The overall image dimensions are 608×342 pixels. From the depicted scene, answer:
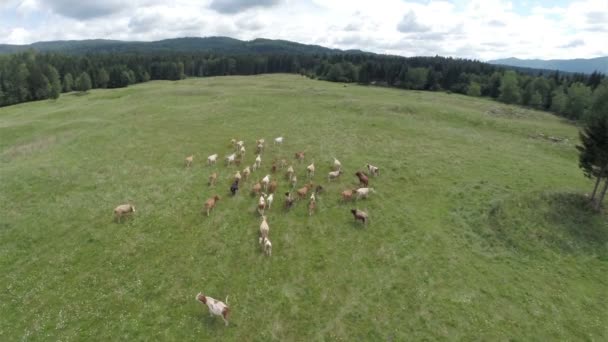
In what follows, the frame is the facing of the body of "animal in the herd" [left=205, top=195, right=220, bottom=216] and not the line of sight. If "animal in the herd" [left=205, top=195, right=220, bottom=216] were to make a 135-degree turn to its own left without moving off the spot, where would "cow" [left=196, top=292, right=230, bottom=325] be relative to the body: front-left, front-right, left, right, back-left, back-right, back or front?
left

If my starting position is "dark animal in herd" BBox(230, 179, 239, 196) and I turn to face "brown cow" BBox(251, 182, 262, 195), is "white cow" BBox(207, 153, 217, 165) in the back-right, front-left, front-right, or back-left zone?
back-left

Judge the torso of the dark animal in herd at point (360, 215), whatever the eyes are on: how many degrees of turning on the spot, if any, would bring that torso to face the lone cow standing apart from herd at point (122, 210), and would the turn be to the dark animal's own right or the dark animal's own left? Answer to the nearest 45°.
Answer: approximately 45° to the dark animal's own left

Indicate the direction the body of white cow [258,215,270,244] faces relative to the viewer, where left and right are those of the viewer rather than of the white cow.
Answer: facing away from the viewer
